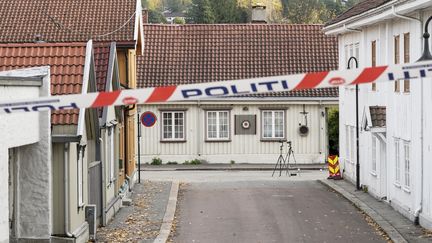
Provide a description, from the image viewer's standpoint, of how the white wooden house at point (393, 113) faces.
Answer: facing the viewer and to the left of the viewer

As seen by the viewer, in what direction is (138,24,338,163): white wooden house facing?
toward the camera

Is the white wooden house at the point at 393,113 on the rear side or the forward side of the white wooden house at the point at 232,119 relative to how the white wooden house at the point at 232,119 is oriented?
on the forward side

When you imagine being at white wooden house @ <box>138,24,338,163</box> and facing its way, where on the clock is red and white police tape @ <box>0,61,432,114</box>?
The red and white police tape is roughly at 12 o'clock from the white wooden house.

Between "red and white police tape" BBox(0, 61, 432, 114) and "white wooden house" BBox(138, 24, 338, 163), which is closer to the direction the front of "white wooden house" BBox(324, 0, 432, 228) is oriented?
the red and white police tape

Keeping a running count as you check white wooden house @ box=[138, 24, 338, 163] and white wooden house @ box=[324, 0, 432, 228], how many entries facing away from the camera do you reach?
0
